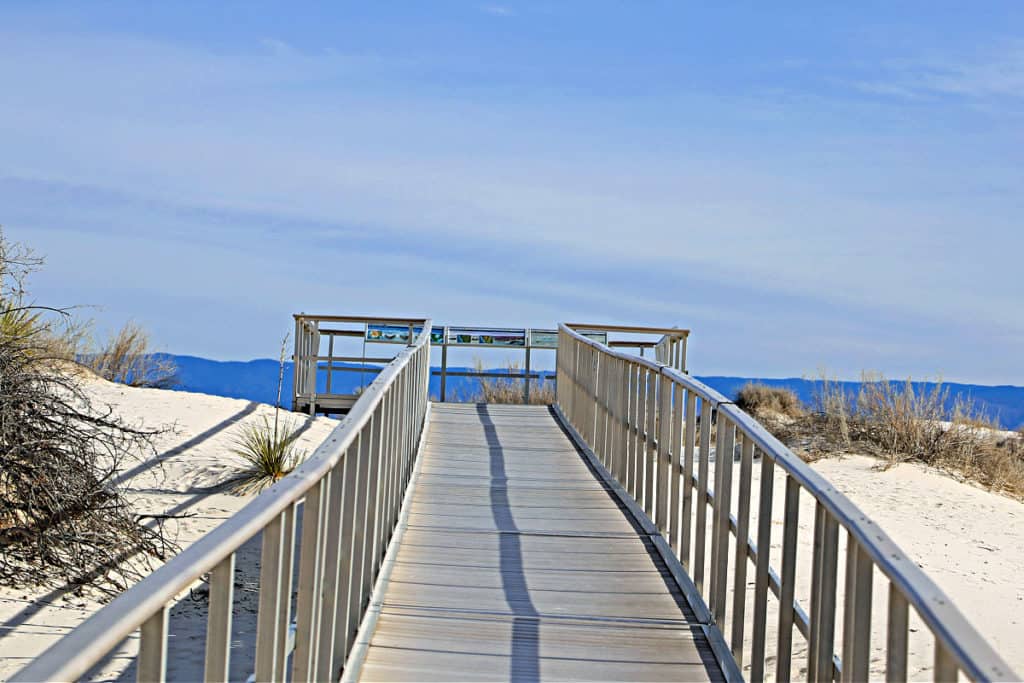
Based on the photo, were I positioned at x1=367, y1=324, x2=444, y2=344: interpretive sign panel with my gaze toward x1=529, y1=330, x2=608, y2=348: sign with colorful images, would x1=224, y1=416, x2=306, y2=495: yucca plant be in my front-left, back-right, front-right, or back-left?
back-right

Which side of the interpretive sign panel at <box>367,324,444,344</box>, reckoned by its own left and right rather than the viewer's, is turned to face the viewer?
front

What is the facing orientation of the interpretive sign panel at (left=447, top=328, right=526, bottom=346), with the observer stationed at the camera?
facing the viewer

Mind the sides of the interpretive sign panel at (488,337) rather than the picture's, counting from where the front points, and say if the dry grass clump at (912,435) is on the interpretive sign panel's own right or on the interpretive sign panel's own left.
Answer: on the interpretive sign panel's own left

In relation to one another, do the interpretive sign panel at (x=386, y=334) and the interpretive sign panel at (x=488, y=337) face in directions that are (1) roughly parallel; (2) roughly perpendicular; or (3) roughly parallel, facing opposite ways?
roughly parallel

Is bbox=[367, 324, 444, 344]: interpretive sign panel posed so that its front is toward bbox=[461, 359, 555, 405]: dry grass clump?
no

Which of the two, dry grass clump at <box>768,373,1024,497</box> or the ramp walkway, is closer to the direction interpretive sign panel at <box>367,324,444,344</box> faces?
the ramp walkway

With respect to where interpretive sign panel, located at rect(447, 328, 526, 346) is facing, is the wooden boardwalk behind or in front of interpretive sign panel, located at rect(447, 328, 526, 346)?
in front

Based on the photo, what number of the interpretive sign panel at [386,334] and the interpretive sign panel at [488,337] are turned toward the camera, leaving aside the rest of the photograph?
2

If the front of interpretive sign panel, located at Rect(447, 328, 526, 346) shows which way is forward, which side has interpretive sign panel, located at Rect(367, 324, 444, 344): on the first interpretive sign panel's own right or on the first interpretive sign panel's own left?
on the first interpretive sign panel's own right

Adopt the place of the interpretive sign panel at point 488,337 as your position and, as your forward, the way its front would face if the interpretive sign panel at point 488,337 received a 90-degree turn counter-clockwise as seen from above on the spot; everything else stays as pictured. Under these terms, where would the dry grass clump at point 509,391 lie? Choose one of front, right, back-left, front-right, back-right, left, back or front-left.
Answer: left

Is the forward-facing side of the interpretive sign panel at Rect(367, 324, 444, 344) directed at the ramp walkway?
yes
